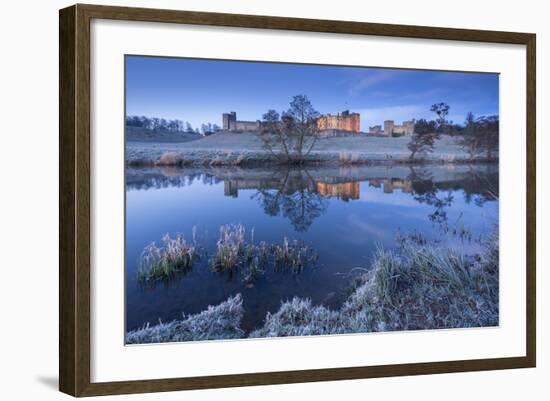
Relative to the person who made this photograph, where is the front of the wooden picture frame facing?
facing the viewer and to the right of the viewer
